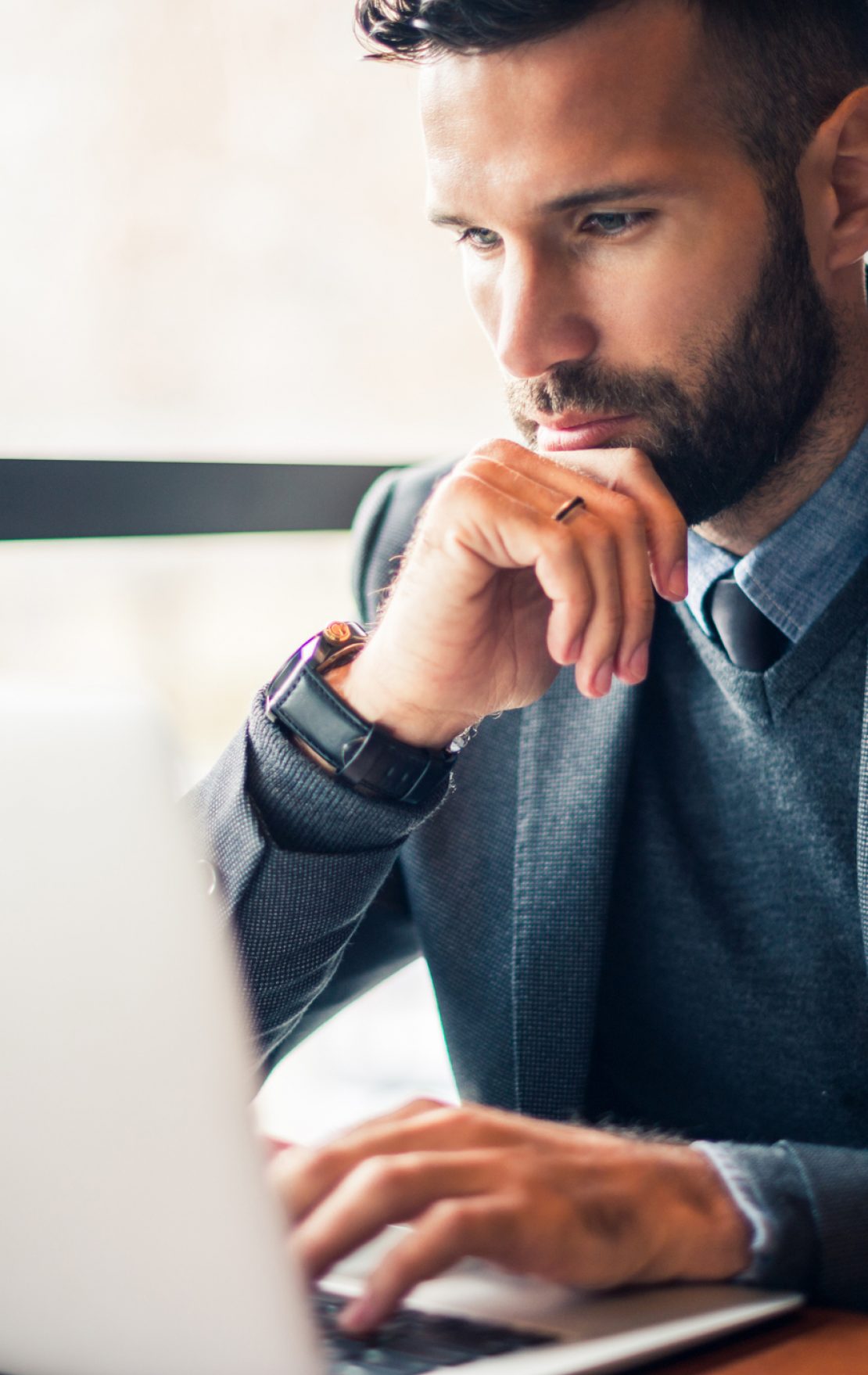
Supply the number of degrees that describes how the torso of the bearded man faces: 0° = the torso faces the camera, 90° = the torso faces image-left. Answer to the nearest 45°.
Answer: approximately 45°

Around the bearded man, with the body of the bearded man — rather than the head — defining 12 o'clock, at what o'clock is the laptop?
The laptop is roughly at 11 o'clock from the bearded man.

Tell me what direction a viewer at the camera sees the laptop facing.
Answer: facing away from the viewer and to the right of the viewer

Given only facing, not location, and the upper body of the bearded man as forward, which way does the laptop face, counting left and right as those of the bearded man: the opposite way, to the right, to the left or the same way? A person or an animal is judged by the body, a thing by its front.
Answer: the opposite way
